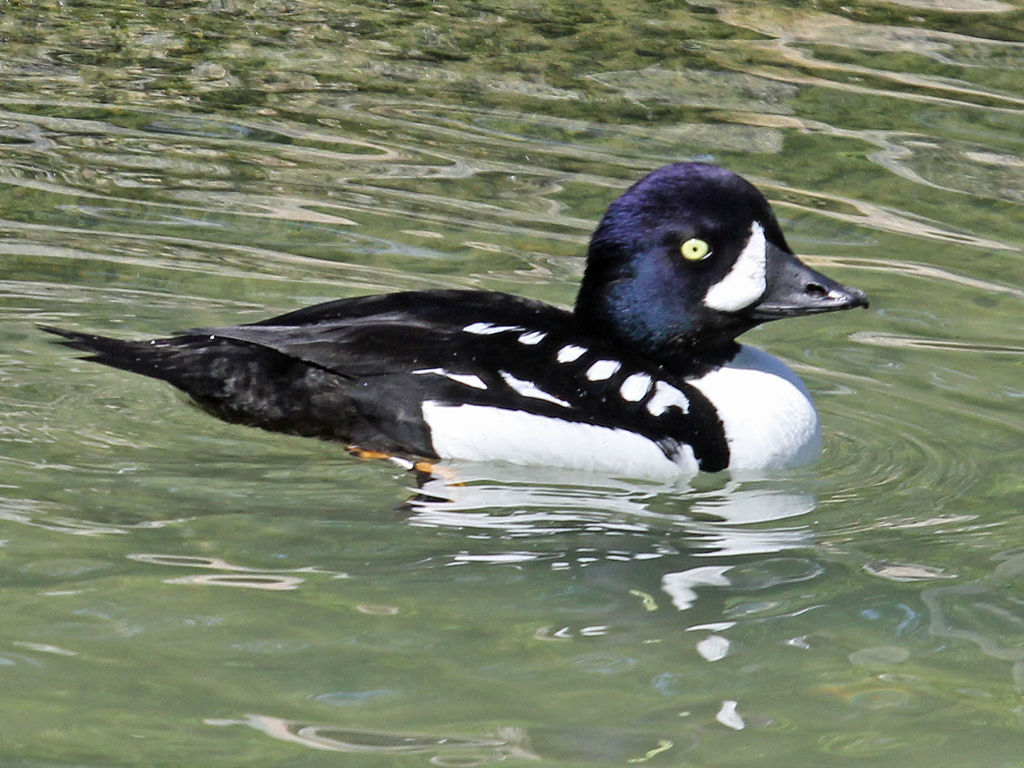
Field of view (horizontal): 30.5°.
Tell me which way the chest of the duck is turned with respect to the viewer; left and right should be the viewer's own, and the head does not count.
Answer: facing to the right of the viewer
